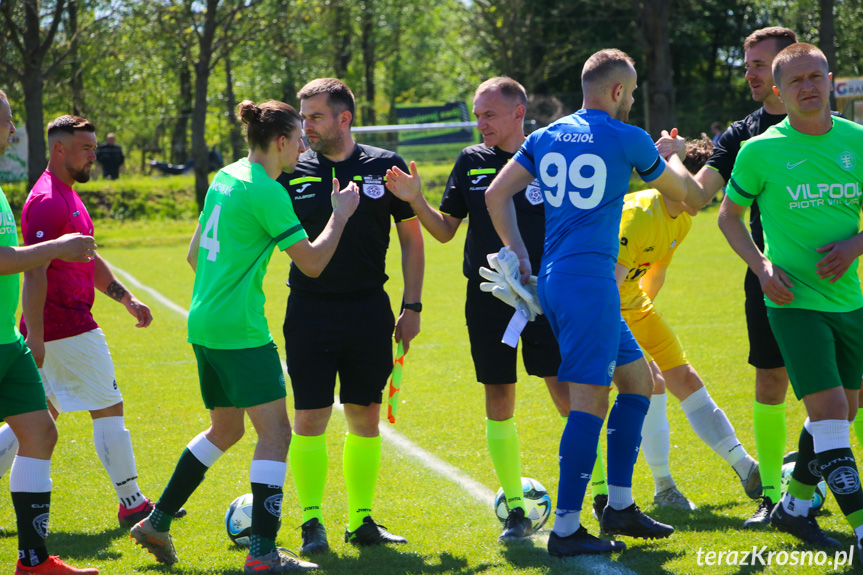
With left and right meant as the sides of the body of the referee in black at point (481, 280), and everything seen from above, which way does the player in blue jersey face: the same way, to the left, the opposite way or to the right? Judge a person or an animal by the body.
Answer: the opposite way

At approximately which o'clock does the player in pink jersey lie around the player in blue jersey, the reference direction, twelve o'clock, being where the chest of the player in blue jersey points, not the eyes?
The player in pink jersey is roughly at 8 o'clock from the player in blue jersey.

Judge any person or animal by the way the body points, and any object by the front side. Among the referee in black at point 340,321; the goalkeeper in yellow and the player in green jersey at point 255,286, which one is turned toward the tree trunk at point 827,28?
the player in green jersey

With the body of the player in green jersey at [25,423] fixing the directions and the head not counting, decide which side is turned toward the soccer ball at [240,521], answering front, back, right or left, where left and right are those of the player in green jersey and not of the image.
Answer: front

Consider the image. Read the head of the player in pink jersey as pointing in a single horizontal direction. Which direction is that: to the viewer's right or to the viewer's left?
to the viewer's right

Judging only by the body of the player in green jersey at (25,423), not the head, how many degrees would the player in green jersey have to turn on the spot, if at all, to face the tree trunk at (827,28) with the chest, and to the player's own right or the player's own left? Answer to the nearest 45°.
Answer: approximately 45° to the player's own left

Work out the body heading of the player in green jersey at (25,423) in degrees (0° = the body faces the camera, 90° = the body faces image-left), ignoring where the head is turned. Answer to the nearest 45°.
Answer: approximately 270°

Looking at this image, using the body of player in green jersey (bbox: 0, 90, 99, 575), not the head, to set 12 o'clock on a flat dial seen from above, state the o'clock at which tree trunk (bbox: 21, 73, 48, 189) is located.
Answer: The tree trunk is roughly at 9 o'clock from the player in green jersey.

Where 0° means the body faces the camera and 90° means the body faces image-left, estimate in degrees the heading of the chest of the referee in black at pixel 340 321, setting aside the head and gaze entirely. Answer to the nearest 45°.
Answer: approximately 0°

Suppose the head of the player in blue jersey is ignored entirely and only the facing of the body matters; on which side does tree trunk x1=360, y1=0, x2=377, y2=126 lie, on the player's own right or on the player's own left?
on the player's own left

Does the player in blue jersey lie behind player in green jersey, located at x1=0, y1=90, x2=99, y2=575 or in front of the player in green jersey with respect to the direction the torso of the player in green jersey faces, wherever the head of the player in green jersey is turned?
in front

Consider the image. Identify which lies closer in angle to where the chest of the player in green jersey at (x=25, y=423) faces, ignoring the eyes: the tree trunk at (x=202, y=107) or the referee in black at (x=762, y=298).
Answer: the referee in black

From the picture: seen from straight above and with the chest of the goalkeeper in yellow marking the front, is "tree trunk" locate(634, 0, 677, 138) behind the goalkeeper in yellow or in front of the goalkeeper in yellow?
behind
